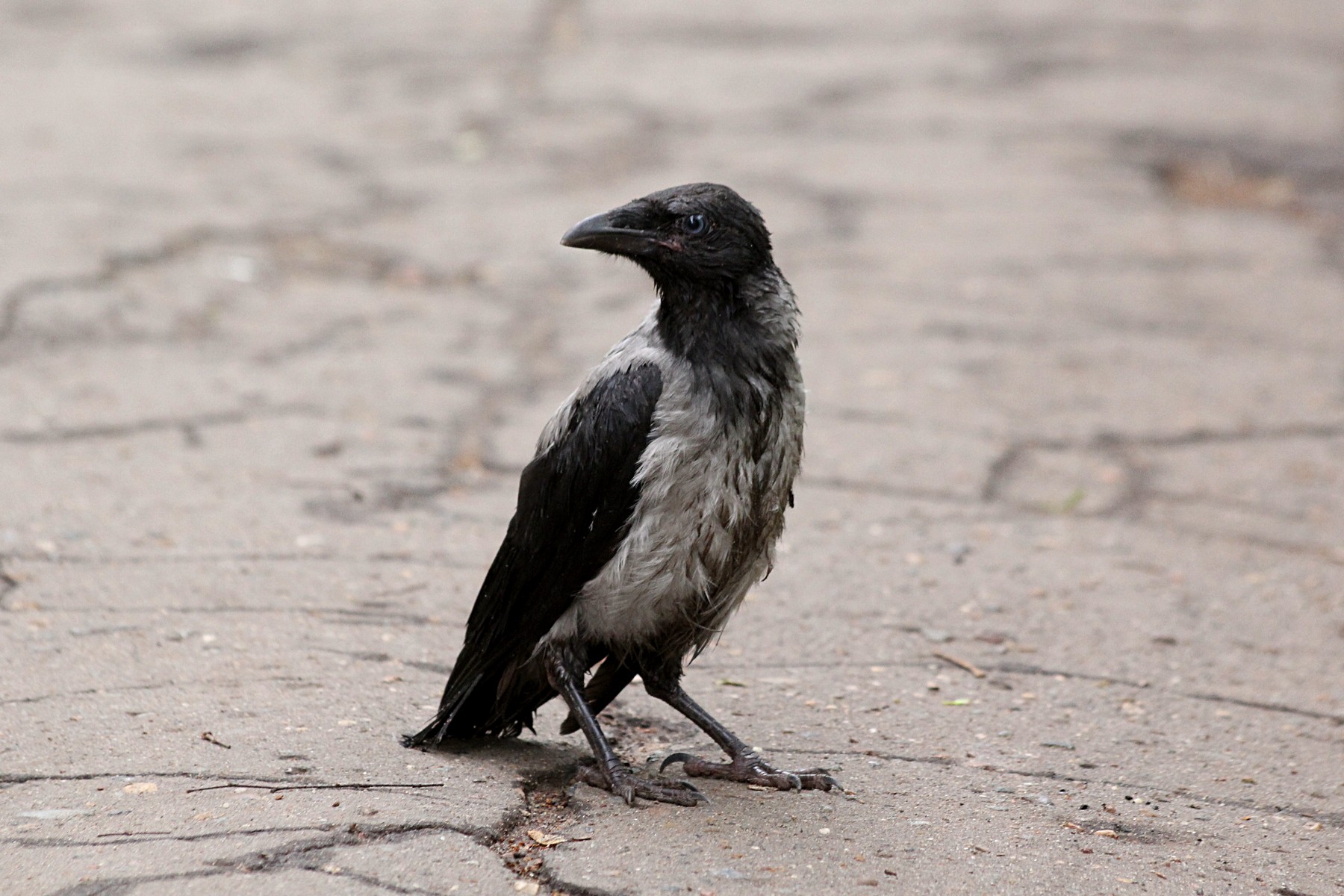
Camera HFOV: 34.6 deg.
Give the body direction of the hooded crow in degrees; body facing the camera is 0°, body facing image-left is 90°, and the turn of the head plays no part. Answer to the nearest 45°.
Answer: approximately 315°
